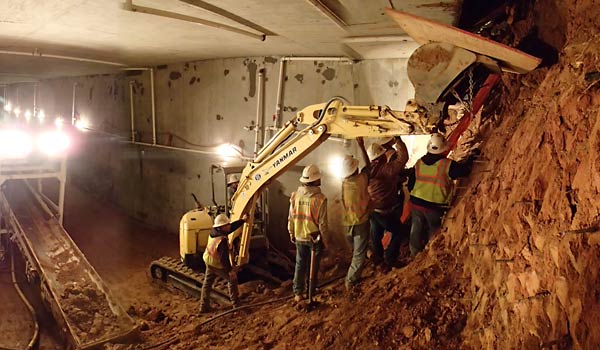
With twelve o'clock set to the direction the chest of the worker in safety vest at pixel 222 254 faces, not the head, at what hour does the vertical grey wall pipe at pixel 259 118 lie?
The vertical grey wall pipe is roughly at 11 o'clock from the worker in safety vest.

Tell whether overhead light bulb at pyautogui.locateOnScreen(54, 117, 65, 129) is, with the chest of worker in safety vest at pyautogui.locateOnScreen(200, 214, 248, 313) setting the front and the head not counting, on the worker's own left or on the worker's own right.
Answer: on the worker's own left

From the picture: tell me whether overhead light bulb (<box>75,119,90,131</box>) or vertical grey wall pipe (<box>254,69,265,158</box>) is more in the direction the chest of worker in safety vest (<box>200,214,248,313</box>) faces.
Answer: the vertical grey wall pipe

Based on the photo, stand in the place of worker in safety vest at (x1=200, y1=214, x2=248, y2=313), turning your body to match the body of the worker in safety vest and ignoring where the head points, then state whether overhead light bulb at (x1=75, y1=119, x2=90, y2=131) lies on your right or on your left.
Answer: on your left

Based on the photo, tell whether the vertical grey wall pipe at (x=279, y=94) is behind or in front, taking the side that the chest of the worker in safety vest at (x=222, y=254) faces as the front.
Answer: in front

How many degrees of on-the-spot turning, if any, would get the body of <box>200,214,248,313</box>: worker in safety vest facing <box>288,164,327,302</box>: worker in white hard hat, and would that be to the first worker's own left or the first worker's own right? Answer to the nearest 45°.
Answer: approximately 90° to the first worker's own right

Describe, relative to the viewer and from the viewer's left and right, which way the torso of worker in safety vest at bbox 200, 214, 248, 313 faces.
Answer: facing away from the viewer and to the right of the viewer
